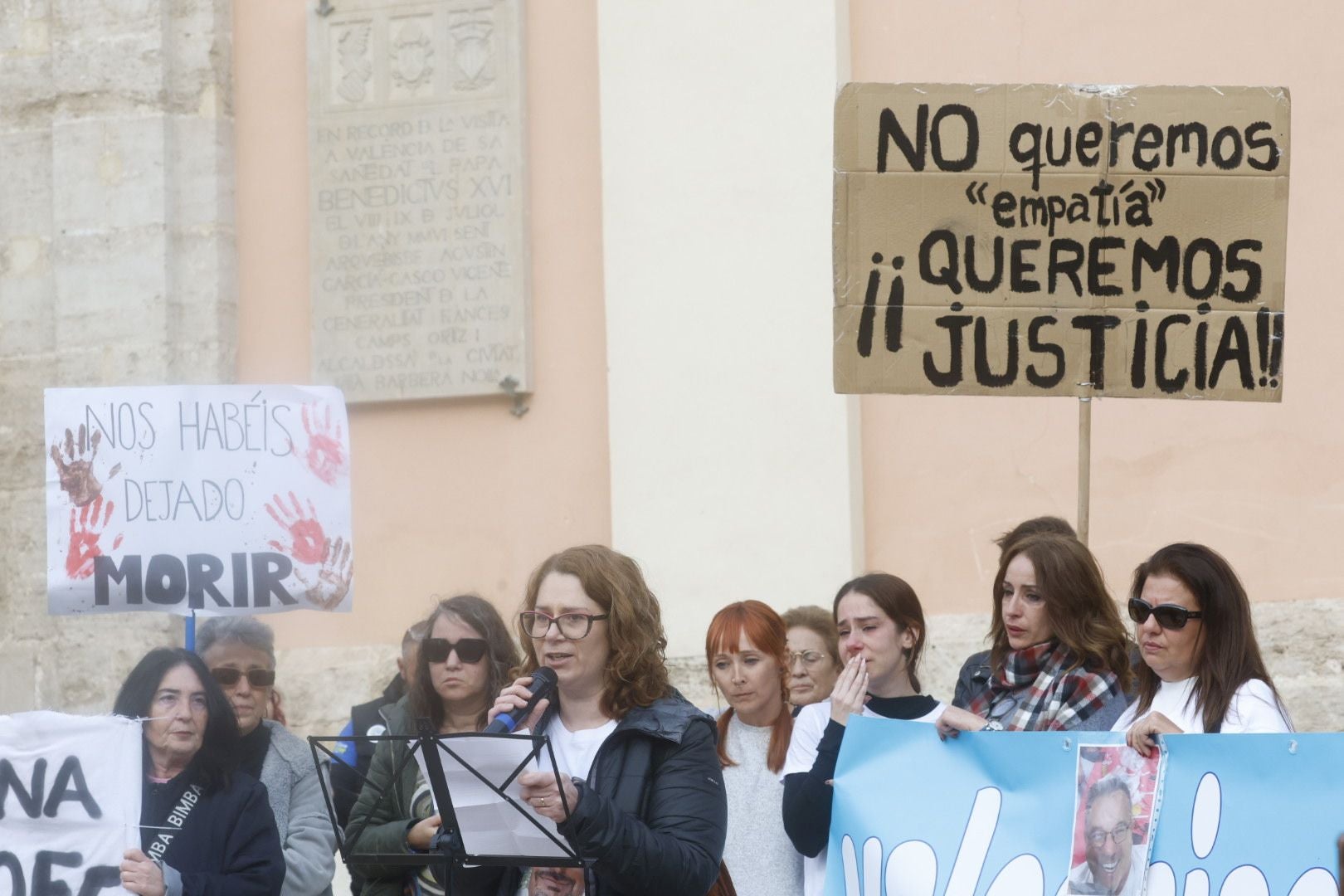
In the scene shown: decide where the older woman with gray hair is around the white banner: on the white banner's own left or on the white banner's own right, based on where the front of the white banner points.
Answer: on the white banner's own left

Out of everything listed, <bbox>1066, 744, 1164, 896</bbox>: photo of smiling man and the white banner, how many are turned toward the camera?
2

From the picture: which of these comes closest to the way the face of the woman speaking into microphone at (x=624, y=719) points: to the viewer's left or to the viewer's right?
to the viewer's left

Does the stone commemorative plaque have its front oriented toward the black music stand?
yes

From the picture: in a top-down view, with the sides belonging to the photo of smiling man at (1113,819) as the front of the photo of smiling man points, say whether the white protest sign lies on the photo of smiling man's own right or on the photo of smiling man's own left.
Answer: on the photo of smiling man's own right

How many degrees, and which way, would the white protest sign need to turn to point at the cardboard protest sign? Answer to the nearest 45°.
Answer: approximately 90° to its left
